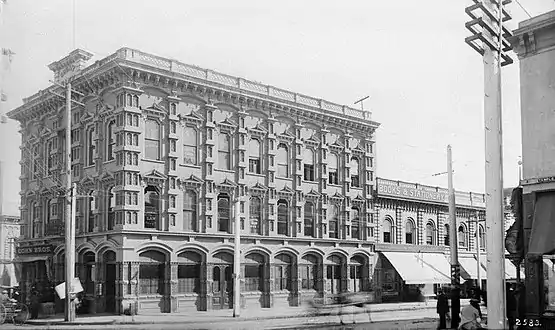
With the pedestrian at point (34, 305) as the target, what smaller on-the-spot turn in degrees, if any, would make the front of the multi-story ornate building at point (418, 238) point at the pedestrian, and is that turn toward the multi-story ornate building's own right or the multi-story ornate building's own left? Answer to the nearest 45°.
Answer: approximately 90° to the multi-story ornate building's own right

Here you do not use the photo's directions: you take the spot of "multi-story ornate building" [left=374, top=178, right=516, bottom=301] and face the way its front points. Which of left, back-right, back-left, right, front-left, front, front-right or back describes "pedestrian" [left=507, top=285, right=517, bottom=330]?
front-right

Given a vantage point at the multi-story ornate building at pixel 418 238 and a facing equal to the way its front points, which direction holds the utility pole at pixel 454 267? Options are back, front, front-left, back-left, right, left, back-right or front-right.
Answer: front-right

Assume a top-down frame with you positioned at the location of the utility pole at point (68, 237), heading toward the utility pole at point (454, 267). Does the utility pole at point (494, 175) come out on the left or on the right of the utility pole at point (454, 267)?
right

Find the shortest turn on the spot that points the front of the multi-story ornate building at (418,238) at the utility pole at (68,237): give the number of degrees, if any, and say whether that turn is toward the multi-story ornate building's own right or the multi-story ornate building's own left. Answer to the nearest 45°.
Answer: approximately 90° to the multi-story ornate building's own right

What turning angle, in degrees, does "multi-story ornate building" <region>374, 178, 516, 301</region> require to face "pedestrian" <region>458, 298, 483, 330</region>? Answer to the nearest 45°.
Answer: approximately 45° to its right

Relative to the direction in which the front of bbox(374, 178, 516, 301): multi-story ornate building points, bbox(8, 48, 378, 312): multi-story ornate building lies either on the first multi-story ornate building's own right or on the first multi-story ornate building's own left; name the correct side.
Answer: on the first multi-story ornate building's own right
